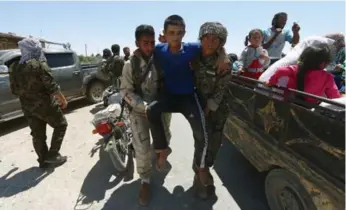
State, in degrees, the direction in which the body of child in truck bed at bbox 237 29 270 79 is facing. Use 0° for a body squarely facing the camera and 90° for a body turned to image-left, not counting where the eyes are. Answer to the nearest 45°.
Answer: approximately 0°

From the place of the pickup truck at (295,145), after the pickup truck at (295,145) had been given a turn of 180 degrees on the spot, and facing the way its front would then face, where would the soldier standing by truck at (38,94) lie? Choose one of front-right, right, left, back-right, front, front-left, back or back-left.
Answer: front-left

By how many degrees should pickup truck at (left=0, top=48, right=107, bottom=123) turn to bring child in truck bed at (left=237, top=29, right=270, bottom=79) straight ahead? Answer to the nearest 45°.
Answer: approximately 90° to its left

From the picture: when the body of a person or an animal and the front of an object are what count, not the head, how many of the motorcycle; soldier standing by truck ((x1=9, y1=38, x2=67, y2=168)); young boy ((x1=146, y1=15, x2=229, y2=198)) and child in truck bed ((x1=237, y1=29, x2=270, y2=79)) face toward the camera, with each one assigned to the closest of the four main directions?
2

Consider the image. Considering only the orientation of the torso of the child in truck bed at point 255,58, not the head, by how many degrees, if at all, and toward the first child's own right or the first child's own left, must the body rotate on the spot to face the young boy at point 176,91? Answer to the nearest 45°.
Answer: approximately 45° to the first child's own right

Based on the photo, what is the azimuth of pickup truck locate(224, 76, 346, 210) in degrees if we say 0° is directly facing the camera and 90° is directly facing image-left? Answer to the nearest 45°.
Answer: approximately 315°
